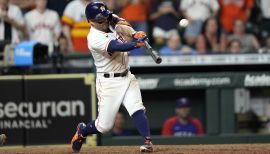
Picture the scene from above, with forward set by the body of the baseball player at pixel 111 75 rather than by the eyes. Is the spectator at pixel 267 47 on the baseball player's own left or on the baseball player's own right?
on the baseball player's own left

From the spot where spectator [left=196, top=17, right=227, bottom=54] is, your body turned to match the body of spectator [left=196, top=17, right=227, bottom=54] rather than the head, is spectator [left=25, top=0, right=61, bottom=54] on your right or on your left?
on your right

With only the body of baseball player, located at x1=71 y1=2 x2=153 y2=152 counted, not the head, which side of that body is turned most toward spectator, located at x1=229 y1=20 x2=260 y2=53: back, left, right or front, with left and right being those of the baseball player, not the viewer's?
left

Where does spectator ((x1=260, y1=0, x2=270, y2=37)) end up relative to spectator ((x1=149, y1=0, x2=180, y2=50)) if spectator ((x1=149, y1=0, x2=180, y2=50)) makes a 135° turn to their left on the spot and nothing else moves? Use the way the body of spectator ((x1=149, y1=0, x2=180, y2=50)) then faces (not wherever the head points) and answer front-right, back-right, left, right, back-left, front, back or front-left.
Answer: front-right

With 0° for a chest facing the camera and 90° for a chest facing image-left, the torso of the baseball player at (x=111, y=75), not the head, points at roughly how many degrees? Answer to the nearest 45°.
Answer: approximately 315°

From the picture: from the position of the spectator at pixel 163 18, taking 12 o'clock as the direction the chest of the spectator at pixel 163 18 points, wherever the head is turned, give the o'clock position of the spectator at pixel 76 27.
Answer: the spectator at pixel 76 27 is roughly at 3 o'clock from the spectator at pixel 163 18.
